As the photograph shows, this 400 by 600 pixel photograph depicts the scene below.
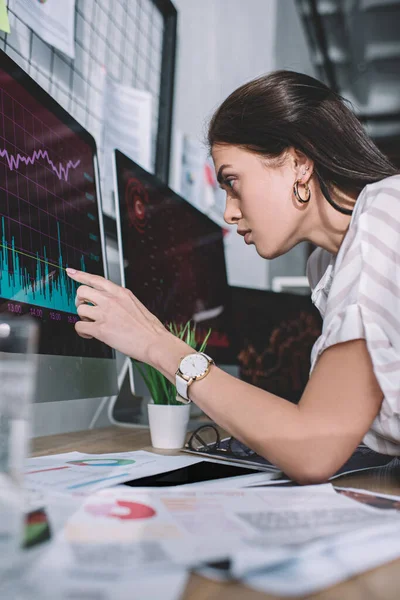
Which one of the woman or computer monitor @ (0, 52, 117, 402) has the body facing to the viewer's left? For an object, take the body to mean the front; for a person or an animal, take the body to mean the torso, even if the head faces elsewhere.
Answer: the woman

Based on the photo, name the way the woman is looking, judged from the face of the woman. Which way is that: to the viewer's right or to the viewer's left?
to the viewer's left

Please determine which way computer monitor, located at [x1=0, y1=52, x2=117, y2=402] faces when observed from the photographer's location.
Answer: facing the viewer and to the right of the viewer

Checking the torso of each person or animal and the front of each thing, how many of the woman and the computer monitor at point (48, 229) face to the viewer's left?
1

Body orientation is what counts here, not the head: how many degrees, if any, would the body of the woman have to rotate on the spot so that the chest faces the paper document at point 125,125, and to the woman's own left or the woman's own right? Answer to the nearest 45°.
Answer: approximately 45° to the woman's own right

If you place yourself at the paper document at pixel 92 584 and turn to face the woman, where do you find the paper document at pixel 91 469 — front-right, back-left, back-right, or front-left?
front-left

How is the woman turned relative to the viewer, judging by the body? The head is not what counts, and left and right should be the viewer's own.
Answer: facing to the left of the viewer
